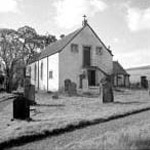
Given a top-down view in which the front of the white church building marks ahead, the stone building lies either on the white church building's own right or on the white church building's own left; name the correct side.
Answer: on the white church building's own left

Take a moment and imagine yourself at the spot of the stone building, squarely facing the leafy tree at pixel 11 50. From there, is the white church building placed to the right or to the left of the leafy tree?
left

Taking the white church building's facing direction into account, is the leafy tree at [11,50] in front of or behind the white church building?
behind

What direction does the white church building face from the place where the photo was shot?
facing the viewer and to the right of the viewer

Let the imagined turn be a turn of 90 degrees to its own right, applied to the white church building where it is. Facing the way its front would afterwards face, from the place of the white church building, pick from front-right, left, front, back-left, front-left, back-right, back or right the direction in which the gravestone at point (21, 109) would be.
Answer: front-left

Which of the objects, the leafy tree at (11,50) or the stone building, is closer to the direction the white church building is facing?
the stone building
